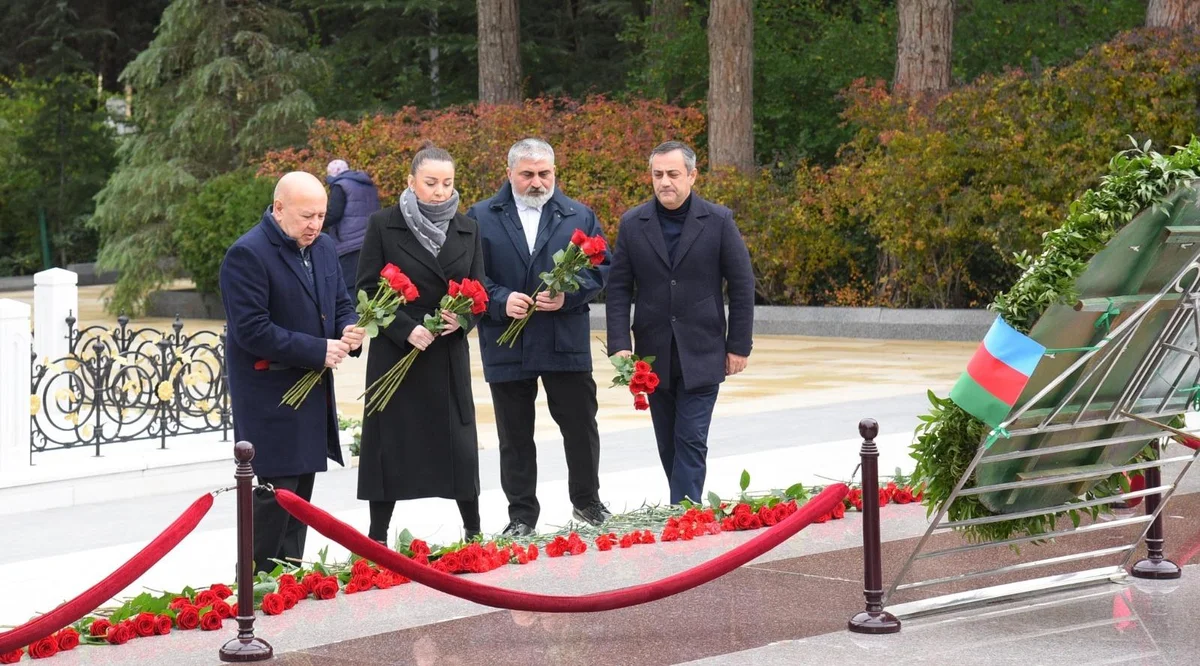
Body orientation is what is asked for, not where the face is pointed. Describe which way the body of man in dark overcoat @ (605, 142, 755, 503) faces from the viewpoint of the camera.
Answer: toward the camera

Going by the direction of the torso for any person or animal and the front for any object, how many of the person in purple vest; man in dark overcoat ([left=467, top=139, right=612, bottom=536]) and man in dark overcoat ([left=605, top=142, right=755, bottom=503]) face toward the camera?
2

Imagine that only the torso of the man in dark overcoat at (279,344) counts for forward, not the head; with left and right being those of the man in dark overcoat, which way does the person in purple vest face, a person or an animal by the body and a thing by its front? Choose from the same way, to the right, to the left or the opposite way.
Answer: the opposite way

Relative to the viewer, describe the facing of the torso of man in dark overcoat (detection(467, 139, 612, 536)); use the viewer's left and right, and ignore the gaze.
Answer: facing the viewer

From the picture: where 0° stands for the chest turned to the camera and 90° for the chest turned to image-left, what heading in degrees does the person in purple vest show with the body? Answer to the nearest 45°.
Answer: approximately 135°

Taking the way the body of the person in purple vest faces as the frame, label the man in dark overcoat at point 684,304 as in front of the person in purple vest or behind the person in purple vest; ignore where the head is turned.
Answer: behind

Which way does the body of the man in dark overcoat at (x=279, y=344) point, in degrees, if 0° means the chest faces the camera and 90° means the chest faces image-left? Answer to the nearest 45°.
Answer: approximately 315°

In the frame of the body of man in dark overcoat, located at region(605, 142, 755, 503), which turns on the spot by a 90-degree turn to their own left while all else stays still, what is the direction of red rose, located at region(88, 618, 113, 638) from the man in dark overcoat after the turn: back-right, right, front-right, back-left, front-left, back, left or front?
back-right

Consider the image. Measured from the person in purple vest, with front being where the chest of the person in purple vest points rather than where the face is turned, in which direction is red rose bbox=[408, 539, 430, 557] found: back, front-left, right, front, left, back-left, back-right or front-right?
back-left

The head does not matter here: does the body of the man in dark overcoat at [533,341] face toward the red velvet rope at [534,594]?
yes

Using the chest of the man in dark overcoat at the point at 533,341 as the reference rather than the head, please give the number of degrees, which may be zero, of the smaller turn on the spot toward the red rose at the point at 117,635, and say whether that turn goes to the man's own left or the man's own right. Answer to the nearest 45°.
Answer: approximately 45° to the man's own right

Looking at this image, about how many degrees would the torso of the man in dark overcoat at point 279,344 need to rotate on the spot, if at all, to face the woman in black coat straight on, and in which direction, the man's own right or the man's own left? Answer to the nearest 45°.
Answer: approximately 90° to the man's own left

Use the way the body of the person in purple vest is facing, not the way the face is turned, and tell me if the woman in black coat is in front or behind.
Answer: behind
